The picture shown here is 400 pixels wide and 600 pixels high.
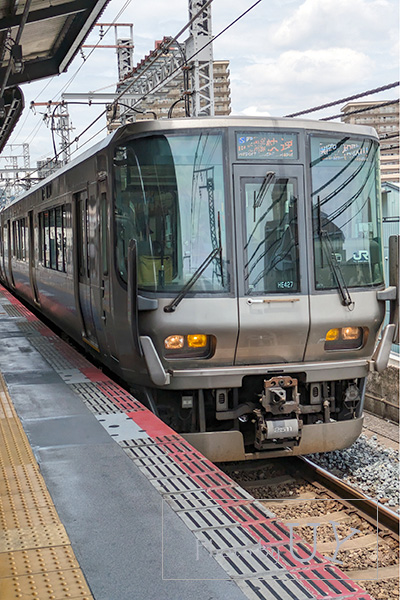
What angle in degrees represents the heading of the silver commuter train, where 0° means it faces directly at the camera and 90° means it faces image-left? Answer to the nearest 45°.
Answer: approximately 315°
